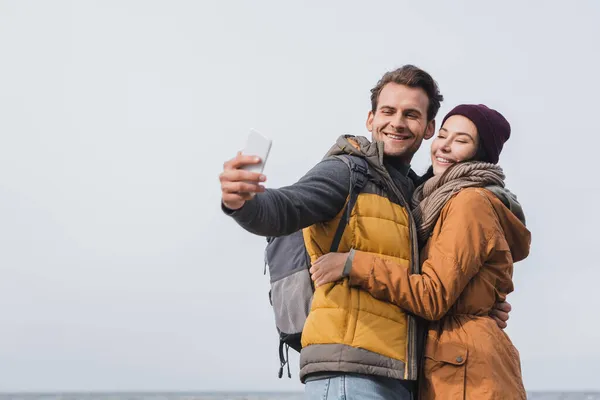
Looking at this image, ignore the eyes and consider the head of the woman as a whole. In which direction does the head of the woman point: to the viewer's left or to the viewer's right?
to the viewer's left

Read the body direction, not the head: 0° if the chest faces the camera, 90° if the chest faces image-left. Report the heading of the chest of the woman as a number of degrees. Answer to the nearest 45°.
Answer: approximately 90°
